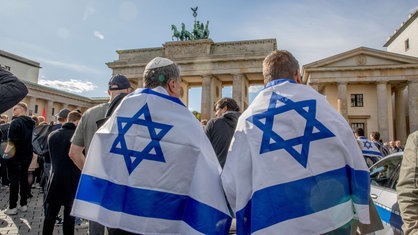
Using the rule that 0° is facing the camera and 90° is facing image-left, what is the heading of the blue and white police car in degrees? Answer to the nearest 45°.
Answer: approximately 135°

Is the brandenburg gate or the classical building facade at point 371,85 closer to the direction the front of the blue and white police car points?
the brandenburg gate

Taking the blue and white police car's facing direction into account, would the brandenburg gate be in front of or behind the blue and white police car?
in front

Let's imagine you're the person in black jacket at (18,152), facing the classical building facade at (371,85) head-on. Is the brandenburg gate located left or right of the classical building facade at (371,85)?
left
